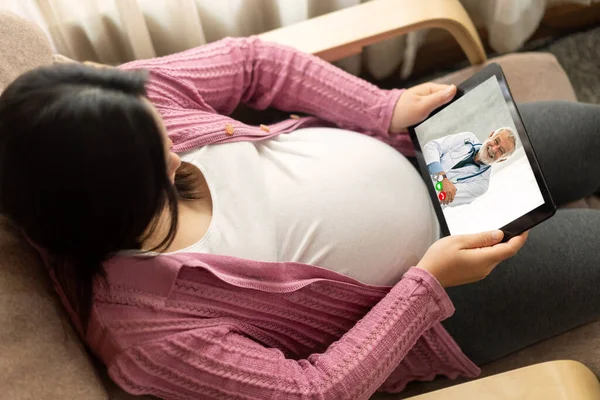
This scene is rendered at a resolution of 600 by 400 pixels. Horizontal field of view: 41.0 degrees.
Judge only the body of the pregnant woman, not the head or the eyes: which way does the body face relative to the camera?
to the viewer's right
